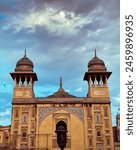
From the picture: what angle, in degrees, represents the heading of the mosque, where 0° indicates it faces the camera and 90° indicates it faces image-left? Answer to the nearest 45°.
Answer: approximately 0°
